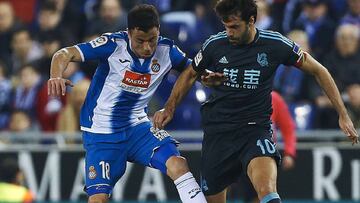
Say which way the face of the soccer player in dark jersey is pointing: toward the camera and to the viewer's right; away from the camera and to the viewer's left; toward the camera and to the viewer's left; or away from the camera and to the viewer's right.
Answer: toward the camera and to the viewer's left

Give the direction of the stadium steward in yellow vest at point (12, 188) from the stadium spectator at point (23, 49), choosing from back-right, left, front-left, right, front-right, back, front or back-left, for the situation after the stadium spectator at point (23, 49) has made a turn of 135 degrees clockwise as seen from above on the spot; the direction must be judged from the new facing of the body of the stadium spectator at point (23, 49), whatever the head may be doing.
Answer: back-left

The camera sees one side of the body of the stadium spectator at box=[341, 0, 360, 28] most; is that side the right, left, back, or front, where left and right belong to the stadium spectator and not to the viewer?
front

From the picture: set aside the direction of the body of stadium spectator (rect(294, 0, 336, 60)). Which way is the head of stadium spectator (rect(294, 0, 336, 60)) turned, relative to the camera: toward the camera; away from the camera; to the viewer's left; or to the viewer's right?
toward the camera

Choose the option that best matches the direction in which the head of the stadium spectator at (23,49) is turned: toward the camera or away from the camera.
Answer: toward the camera

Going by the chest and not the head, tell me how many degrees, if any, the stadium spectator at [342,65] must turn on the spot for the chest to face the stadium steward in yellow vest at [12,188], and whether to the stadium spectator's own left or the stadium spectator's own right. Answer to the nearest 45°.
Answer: approximately 45° to the stadium spectator's own right

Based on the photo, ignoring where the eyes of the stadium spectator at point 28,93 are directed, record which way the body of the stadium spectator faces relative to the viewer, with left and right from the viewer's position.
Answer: facing the viewer

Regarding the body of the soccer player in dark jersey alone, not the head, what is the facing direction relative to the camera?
toward the camera

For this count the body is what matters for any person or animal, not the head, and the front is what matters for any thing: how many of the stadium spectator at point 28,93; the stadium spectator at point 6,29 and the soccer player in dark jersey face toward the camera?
3

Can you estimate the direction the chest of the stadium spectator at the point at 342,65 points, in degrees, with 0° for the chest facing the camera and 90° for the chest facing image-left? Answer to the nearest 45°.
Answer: approximately 0°

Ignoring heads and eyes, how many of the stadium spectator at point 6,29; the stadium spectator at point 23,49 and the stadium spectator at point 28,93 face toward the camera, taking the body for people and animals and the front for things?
3
